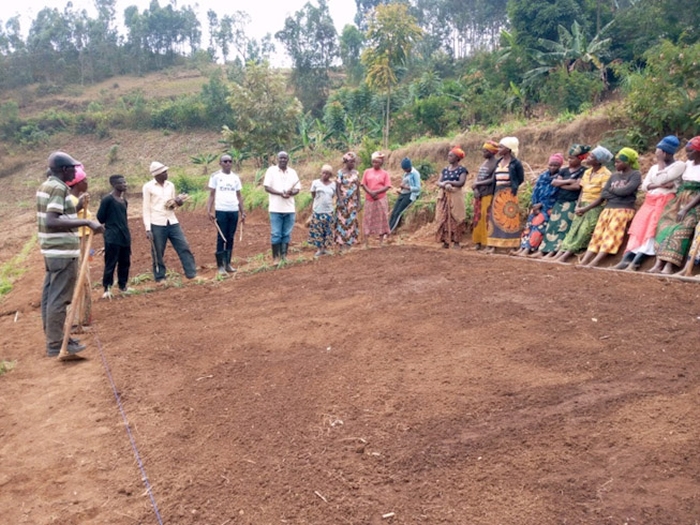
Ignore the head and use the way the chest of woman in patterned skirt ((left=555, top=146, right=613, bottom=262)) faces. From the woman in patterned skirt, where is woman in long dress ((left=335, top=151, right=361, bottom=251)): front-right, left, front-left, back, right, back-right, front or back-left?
front-right

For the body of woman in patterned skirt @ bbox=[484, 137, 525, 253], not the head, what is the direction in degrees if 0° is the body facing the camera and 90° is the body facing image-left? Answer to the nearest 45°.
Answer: approximately 45°

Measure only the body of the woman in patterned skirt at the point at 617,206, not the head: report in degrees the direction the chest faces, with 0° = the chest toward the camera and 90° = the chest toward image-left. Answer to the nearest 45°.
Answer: approximately 45°

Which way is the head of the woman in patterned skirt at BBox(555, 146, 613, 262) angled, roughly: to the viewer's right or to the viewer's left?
to the viewer's left

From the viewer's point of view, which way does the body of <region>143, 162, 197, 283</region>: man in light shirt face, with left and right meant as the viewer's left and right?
facing the viewer and to the right of the viewer

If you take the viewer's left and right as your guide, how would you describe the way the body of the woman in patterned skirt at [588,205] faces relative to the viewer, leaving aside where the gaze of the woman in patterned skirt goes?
facing the viewer and to the left of the viewer

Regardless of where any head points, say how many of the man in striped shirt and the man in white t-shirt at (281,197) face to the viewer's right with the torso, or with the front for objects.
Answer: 1

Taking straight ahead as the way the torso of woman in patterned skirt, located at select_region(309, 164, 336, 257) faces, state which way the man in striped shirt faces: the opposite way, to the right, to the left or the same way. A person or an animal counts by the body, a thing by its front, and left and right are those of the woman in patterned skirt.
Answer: to the left

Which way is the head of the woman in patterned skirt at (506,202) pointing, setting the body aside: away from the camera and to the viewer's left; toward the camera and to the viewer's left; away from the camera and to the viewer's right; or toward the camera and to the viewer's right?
toward the camera and to the viewer's left

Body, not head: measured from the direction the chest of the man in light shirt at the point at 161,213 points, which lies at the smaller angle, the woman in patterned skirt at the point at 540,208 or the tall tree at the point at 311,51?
the woman in patterned skirt

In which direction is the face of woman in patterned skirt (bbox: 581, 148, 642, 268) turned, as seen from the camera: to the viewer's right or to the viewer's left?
to the viewer's left

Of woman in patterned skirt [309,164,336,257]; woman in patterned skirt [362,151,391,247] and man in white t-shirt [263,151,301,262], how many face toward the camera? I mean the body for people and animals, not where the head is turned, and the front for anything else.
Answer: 3

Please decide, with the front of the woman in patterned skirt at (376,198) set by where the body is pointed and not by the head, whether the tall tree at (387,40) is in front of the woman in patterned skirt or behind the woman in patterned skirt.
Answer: behind

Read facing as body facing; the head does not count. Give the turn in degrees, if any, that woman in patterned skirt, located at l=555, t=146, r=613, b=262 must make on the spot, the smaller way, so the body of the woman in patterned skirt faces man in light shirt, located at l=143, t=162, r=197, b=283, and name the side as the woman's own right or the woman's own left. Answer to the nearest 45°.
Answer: approximately 45° to the woman's own right

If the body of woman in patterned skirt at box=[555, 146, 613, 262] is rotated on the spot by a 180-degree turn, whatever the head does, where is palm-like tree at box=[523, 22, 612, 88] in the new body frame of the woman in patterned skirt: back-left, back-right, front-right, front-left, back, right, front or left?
front-left

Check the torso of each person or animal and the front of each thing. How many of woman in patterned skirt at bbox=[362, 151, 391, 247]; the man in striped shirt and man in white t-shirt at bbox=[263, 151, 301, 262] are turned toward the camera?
2

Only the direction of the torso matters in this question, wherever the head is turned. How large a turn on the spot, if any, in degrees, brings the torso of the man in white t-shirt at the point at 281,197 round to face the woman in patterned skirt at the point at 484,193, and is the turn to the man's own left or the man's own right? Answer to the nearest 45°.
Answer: approximately 90° to the man's own left
